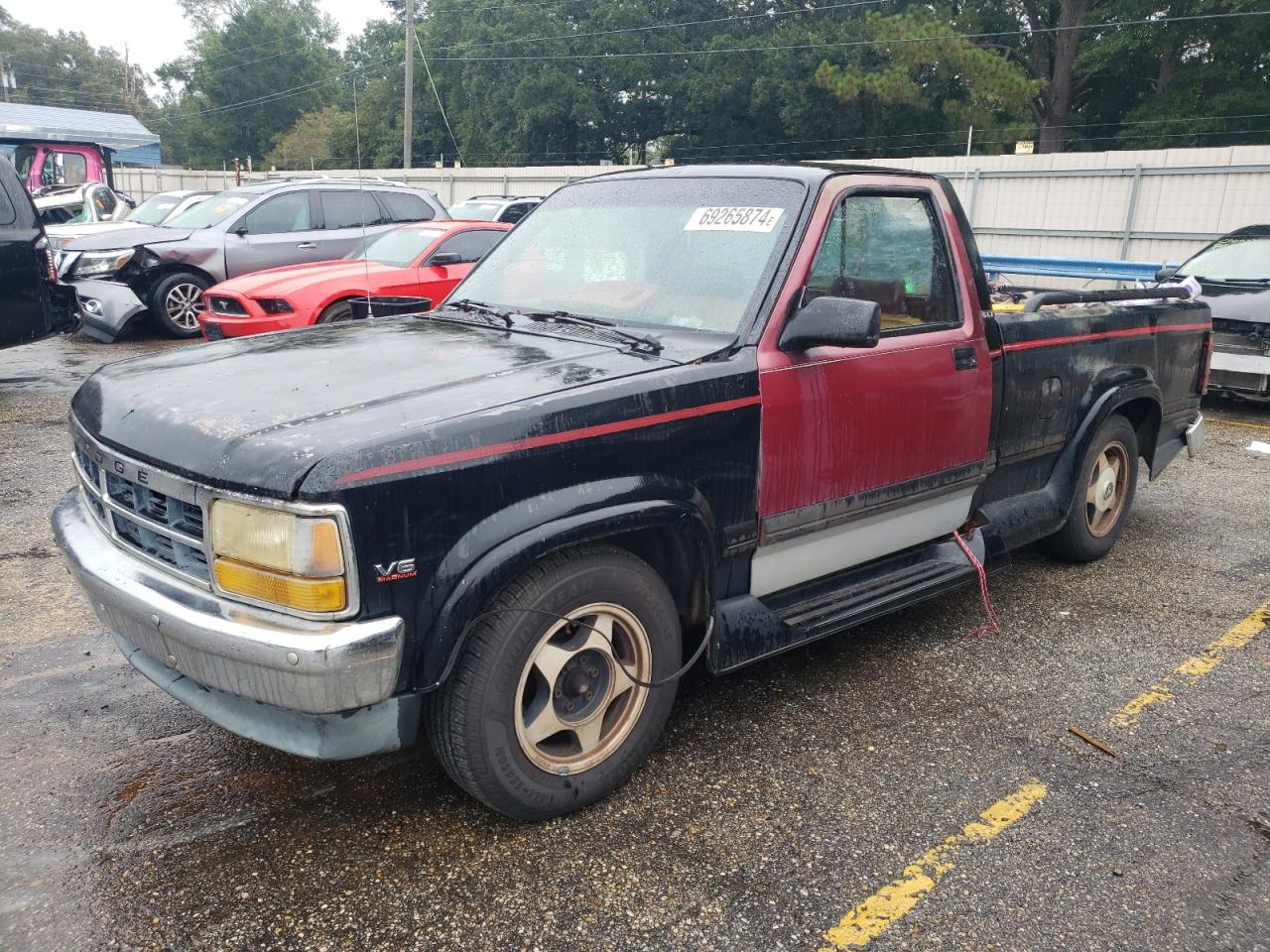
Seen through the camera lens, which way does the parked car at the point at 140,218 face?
facing the viewer and to the left of the viewer

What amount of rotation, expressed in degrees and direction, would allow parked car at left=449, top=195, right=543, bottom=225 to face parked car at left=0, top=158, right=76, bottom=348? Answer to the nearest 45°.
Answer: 0° — it already faces it

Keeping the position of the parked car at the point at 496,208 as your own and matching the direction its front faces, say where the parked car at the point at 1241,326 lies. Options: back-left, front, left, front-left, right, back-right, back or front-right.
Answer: left

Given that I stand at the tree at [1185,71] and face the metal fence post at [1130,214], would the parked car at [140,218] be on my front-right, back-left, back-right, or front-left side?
front-right

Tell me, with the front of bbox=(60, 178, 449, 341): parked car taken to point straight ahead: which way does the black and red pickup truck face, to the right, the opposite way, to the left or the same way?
the same way

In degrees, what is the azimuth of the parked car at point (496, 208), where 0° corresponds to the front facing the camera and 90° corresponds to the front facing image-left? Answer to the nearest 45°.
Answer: approximately 45°

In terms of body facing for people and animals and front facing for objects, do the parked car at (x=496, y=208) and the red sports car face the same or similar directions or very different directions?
same or similar directions

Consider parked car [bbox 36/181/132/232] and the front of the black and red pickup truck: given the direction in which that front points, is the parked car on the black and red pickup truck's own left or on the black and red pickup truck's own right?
on the black and red pickup truck's own right

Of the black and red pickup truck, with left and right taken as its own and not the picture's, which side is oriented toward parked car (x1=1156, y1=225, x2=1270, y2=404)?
back
